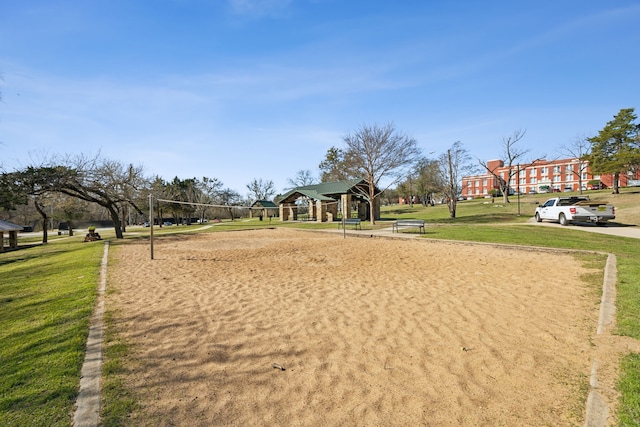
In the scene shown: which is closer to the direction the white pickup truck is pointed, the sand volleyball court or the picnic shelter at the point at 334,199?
the picnic shelter

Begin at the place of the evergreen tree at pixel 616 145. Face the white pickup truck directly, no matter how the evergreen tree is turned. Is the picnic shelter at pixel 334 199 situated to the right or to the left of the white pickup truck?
right

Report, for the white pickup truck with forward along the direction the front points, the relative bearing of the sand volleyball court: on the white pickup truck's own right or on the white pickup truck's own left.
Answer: on the white pickup truck's own left

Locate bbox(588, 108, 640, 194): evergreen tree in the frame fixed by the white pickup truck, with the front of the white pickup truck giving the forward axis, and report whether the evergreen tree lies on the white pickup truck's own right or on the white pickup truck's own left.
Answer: on the white pickup truck's own right

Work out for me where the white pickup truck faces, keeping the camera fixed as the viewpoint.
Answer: facing away from the viewer and to the left of the viewer
